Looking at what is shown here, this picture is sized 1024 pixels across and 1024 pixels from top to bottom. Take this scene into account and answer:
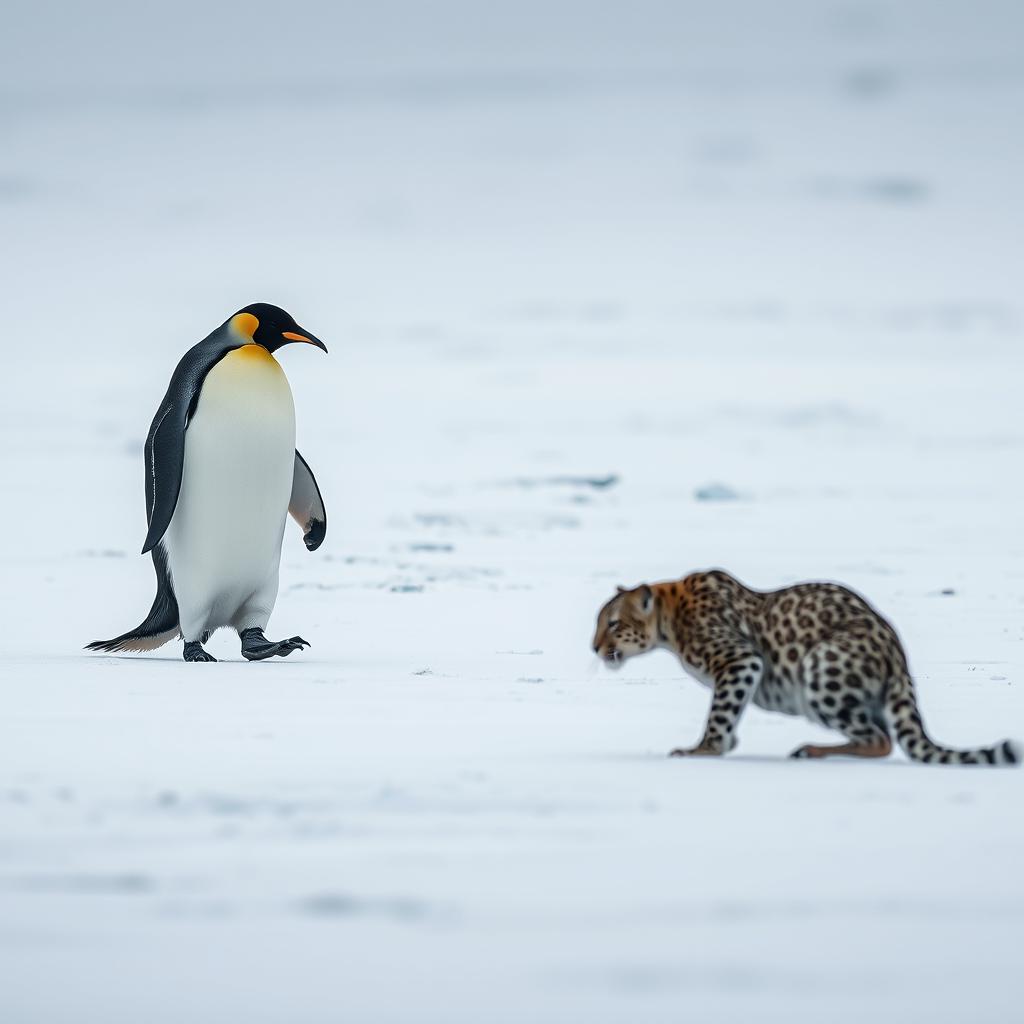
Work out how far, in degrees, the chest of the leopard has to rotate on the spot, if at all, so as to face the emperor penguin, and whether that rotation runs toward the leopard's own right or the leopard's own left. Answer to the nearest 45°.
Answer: approximately 45° to the leopard's own right

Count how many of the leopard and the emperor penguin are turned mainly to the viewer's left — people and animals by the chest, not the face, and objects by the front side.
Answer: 1

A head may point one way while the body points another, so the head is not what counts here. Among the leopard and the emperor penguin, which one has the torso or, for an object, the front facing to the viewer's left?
the leopard

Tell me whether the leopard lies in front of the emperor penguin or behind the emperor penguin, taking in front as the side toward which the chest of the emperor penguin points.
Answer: in front

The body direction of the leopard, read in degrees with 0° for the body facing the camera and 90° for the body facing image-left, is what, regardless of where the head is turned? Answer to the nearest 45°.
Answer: approximately 90°

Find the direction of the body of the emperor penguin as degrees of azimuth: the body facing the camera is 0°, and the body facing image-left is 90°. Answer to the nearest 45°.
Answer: approximately 315°
